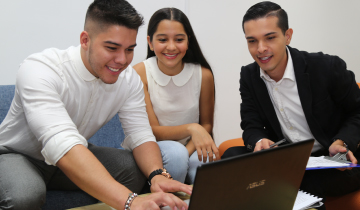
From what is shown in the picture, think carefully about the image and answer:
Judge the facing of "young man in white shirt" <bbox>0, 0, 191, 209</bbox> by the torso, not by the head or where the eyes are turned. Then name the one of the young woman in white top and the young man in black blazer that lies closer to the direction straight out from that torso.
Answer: the young man in black blazer

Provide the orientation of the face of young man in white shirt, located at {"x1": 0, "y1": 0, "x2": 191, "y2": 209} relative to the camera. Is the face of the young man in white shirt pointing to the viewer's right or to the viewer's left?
to the viewer's right

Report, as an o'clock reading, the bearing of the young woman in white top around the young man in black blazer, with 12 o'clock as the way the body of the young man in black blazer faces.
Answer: The young woman in white top is roughly at 2 o'clock from the young man in black blazer.

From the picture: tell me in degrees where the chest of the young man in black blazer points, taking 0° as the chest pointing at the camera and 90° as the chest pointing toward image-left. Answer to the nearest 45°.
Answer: approximately 45°

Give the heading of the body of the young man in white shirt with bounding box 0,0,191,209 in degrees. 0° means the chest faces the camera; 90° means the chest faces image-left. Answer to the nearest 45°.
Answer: approximately 315°

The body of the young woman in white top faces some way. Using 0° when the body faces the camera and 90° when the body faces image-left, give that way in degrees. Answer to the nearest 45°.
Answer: approximately 0°

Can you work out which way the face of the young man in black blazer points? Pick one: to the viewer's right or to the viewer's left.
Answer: to the viewer's left

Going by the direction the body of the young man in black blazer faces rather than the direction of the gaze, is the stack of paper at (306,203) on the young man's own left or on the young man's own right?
on the young man's own left

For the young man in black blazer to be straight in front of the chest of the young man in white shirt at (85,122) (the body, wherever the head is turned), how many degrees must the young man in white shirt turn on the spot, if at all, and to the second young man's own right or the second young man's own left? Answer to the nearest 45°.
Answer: approximately 45° to the second young man's own left
